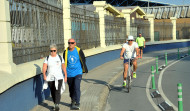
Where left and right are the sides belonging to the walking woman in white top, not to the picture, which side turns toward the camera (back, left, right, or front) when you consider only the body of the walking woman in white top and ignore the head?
front

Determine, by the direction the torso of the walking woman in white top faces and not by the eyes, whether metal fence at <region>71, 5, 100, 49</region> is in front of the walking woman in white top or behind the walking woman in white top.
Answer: behind

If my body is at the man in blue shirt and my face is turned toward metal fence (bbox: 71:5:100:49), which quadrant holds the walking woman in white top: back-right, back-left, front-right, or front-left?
back-left

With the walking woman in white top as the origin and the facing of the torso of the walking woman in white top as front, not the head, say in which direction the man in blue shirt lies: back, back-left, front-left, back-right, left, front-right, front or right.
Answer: back-left

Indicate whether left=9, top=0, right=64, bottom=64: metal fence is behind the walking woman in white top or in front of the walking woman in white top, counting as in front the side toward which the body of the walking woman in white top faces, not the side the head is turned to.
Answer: behind

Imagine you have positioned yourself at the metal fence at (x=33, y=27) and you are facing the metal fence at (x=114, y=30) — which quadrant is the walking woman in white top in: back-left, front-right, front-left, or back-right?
back-right

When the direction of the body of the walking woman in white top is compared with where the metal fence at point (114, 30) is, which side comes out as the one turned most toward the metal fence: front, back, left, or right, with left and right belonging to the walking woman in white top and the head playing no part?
back
